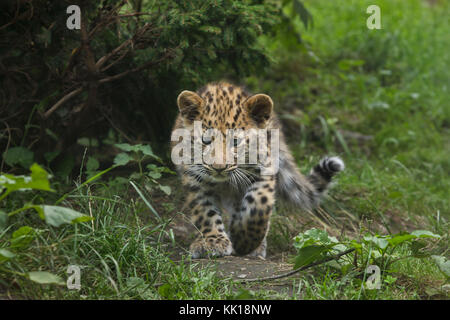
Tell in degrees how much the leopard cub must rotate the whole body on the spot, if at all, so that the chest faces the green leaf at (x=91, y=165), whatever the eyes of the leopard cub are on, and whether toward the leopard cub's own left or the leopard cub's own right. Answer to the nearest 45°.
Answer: approximately 90° to the leopard cub's own right

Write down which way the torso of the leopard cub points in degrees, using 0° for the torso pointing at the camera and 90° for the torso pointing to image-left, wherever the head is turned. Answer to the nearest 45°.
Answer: approximately 0°

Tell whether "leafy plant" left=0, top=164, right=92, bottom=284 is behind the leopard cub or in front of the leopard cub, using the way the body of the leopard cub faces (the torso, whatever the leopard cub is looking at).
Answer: in front

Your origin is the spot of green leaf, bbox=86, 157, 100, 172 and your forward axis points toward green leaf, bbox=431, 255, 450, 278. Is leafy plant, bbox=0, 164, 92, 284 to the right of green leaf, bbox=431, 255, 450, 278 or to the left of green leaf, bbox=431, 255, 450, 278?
right

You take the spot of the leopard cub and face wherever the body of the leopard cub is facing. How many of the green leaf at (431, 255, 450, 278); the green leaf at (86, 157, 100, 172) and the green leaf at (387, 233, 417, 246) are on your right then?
1

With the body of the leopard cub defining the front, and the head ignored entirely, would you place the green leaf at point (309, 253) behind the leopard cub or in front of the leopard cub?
in front
